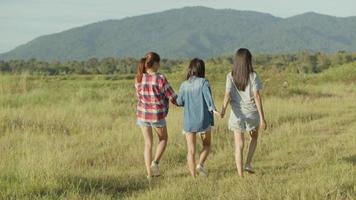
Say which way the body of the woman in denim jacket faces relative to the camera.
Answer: away from the camera

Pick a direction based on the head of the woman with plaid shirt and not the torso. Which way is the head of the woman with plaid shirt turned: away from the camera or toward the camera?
away from the camera

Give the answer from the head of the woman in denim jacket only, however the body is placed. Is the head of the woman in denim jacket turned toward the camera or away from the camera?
away from the camera

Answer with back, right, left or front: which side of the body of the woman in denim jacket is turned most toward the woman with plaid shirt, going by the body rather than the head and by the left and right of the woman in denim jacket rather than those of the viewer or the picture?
left
